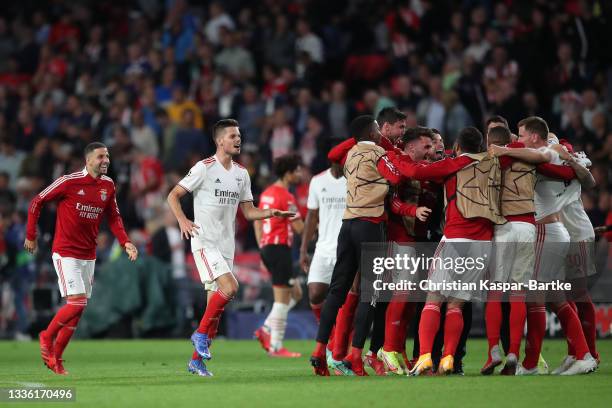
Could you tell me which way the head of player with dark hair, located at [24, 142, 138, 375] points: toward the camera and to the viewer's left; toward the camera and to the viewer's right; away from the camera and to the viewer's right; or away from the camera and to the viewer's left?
toward the camera and to the viewer's right

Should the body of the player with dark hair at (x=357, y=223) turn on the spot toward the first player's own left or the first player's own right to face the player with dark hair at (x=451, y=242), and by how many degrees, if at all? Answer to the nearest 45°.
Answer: approximately 45° to the first player's own right

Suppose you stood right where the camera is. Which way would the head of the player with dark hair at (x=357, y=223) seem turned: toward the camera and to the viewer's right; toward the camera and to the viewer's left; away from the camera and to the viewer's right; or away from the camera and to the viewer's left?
away from the camera and to the viewer's right

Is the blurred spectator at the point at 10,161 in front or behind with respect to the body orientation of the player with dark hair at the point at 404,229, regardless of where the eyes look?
behind

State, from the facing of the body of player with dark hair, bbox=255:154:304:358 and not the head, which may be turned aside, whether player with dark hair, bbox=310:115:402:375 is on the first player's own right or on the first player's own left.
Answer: on the first player's own right

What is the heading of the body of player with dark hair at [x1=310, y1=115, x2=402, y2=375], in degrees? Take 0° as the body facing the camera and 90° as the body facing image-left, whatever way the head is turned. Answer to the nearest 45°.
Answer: approximately 225°

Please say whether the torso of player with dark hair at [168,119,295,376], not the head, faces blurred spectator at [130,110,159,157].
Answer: no

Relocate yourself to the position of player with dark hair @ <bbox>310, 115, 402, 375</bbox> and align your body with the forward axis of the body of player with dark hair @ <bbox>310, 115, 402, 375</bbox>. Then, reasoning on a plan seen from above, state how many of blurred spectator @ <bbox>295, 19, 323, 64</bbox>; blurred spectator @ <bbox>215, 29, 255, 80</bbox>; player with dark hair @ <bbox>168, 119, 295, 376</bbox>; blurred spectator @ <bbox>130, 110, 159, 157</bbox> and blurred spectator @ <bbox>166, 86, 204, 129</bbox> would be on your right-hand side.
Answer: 0

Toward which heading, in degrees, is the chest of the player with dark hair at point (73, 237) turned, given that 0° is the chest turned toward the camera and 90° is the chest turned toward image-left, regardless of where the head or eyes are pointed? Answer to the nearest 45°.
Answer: approximately 315°

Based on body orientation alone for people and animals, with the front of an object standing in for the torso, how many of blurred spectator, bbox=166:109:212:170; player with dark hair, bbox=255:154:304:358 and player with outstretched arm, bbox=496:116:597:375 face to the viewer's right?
1

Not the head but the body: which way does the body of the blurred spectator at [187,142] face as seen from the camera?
toward the camera

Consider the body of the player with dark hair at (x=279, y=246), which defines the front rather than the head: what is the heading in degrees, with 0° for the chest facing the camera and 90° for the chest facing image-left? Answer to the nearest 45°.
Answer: approximately 270°

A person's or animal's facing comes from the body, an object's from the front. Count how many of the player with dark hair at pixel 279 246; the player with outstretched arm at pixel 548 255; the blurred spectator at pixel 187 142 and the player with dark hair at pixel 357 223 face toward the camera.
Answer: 1

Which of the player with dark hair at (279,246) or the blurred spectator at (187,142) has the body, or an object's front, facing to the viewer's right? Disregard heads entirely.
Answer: the player with dark hair

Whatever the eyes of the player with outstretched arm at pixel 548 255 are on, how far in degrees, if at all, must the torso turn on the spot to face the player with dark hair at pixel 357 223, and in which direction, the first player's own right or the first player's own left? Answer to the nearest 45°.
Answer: approximately 45° to the first player's own left
